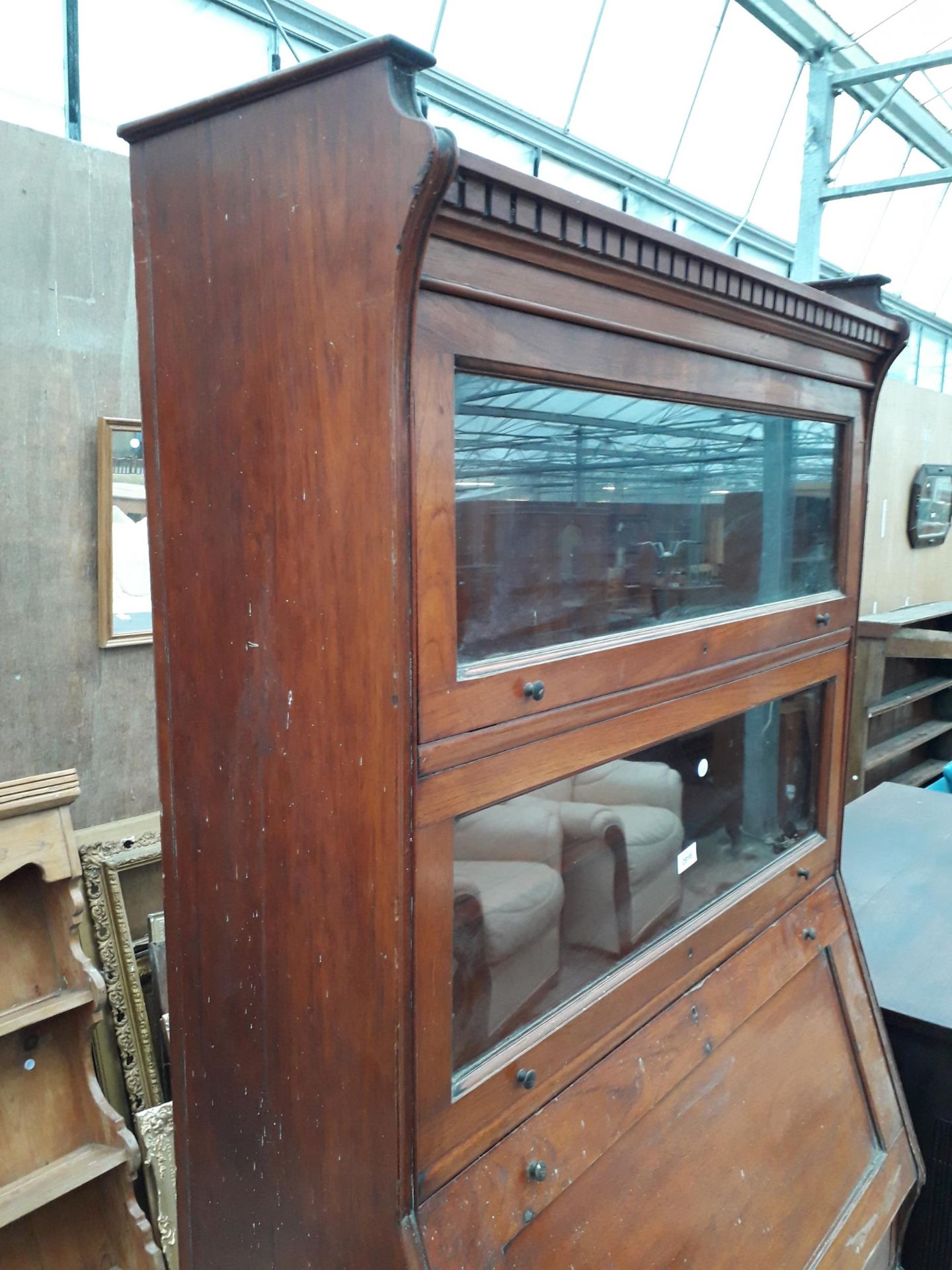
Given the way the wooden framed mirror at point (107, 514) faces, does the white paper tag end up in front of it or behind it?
in front

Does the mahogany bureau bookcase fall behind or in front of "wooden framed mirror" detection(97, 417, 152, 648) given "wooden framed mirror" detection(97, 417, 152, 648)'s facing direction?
in front

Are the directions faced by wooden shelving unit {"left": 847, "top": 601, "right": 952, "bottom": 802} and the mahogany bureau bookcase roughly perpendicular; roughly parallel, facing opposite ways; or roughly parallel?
roughly parallel

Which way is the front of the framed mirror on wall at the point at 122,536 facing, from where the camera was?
facing the viewer and to the right of the viewer

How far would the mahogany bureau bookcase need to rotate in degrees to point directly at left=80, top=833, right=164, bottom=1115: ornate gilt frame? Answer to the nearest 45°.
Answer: approximately 180°

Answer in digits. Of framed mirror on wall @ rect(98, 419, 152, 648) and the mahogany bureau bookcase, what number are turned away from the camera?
0
